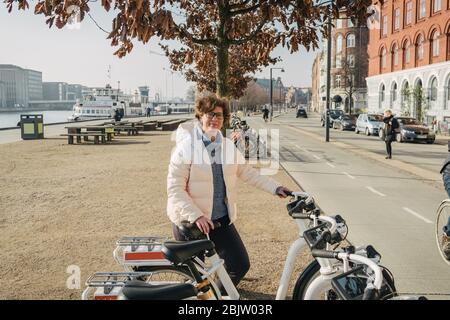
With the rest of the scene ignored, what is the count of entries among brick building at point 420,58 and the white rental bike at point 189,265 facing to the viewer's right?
1

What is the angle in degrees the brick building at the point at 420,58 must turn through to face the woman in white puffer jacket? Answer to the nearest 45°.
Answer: approximately 45° to its left

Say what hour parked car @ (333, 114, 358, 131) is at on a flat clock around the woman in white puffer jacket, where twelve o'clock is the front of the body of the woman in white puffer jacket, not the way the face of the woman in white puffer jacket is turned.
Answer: The parked car is roughly at 8 o'clock from the woman in white puffer jacket.

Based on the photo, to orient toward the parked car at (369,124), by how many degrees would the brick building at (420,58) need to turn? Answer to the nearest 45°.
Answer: approximately 45° to its left

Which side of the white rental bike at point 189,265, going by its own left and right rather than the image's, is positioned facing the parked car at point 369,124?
left

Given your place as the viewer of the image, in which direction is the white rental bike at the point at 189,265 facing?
facing to the right of the viewer

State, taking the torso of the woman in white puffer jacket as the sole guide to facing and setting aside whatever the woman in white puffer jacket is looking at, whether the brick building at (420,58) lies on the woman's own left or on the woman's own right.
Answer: on the woman's own left

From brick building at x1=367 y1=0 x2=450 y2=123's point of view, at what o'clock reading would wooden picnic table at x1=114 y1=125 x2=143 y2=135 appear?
The wooden picnic table is roughly at 12 o'clock from the brick building.

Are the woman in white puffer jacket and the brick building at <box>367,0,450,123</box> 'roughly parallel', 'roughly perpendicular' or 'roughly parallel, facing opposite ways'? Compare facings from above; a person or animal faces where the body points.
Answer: roughly perpendicular

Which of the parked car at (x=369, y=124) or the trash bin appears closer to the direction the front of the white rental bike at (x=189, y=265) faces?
the parked car
